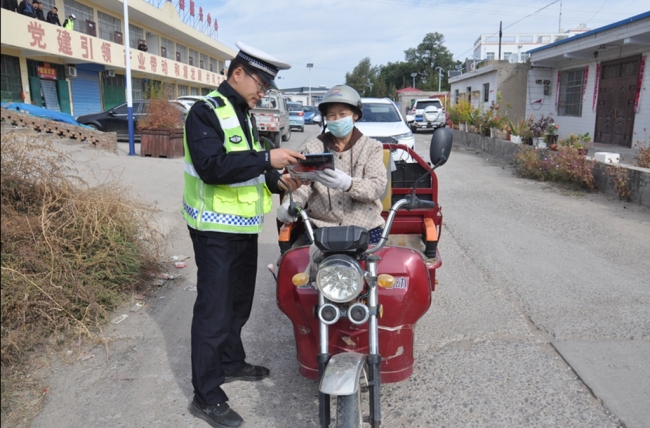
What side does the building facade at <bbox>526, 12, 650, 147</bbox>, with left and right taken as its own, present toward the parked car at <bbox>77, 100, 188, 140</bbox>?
front

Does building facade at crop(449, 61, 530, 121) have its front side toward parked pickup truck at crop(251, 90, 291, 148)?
yes

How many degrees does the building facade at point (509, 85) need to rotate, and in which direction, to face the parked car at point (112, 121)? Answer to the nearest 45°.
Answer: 0° — it already faces it

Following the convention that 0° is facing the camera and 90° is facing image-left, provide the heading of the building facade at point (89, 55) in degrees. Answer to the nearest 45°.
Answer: approximately 315°

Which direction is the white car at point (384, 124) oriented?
toward the camera

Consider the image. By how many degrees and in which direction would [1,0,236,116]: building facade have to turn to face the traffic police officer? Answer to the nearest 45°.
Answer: approximately 45° to its right

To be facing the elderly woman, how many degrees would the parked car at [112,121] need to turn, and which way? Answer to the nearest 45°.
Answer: approximately 90° to its left

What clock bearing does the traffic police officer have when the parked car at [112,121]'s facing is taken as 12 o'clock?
The traffic police officer is roughly at 9 o'clock from the parked car.

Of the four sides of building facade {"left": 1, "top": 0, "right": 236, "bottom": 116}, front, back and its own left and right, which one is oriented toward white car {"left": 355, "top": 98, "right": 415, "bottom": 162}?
front

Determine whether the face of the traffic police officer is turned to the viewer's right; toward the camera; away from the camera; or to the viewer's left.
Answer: to the viewer's right

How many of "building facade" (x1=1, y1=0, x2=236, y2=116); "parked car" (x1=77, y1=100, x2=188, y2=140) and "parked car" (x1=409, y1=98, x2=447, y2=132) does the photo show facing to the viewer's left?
1

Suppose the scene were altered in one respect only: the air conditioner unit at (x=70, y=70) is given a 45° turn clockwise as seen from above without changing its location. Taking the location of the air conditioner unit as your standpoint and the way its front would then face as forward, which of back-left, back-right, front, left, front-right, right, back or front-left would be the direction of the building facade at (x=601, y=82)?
front-left

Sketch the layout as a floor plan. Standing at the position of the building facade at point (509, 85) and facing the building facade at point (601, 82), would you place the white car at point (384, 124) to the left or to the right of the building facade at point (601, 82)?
right

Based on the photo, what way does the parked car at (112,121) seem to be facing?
to the viewer's left

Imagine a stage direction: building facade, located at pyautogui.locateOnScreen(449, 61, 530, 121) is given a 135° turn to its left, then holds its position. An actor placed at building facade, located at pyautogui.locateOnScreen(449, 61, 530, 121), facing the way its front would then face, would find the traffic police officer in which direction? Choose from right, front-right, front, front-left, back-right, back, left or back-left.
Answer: right
